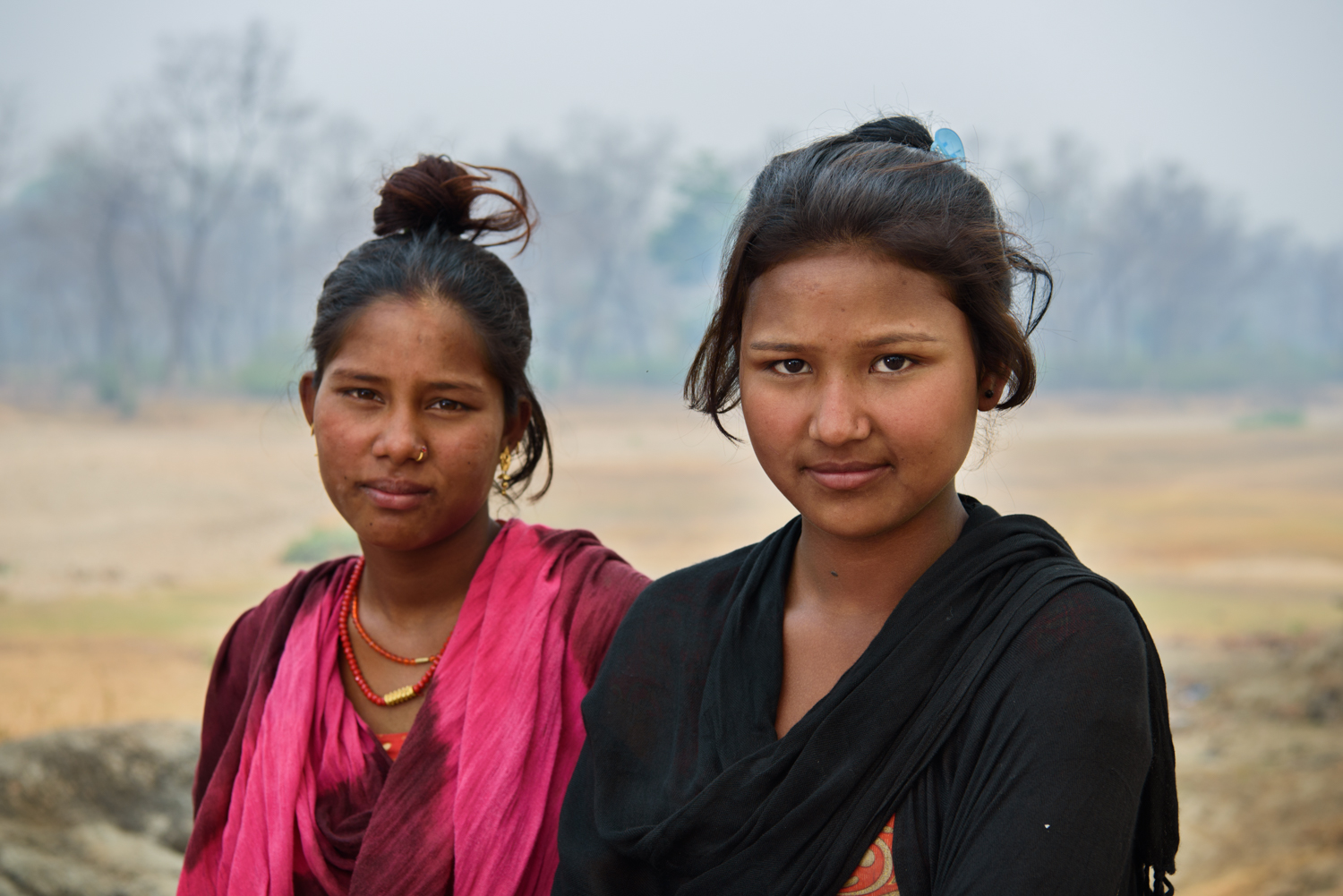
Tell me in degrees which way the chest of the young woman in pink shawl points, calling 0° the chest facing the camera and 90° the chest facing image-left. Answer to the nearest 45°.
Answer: approximately 0°

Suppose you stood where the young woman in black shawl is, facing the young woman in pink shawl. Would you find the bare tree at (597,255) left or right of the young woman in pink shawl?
right

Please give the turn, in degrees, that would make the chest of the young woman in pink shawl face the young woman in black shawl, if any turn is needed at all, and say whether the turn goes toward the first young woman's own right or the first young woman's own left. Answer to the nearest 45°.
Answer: approximately 45° to the first young woman's own left

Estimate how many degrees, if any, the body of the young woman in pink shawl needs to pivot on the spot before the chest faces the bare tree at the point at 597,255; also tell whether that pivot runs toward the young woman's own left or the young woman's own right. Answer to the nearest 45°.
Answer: approximately 180°

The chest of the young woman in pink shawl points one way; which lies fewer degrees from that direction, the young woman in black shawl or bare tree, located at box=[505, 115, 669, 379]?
the young woman in black shawl
